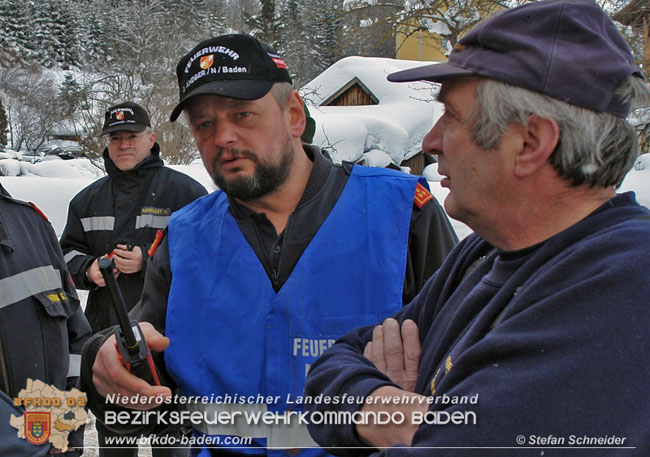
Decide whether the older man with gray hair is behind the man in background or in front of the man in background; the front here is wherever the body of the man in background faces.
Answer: in front

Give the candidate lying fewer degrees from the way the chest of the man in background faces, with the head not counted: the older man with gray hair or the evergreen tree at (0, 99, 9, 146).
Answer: the older man with gray hair

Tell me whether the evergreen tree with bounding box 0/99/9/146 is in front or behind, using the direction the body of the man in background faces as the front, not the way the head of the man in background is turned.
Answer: behind

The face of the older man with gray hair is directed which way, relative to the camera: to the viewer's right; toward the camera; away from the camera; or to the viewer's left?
to the viewer's left

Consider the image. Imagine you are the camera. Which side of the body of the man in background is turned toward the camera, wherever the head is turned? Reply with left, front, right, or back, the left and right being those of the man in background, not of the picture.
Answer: front
